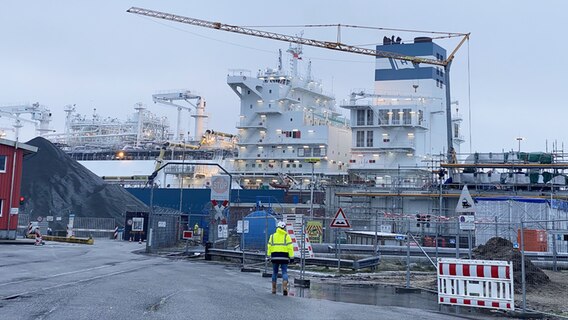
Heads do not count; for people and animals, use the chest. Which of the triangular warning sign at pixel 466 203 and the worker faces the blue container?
the worker

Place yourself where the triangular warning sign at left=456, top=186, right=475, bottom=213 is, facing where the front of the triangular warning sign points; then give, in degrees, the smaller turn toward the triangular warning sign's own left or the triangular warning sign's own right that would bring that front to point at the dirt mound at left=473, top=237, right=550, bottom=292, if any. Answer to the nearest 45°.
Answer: approximately 135° to the triangular warning sign's own left

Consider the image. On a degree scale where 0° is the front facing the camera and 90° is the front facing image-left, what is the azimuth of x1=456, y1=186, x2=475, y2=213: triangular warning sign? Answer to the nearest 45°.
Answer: approximately 0°

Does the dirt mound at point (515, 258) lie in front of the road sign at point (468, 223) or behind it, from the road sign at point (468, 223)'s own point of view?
behind

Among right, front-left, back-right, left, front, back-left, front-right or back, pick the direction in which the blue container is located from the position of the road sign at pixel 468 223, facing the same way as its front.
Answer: back-right

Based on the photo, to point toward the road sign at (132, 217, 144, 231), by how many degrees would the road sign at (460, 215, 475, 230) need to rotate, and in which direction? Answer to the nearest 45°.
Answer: approximately 135° to its right

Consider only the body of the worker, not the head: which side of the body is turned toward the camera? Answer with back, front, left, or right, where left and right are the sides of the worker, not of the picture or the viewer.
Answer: back

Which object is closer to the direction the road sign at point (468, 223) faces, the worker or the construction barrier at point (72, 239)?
the worker
